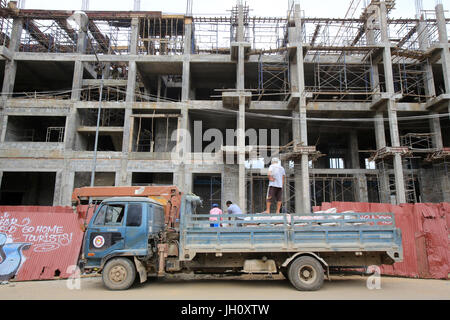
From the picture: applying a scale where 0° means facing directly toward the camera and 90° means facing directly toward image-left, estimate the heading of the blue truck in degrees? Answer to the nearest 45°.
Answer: approximately 90°

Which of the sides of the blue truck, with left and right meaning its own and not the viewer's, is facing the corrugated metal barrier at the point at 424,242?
back
